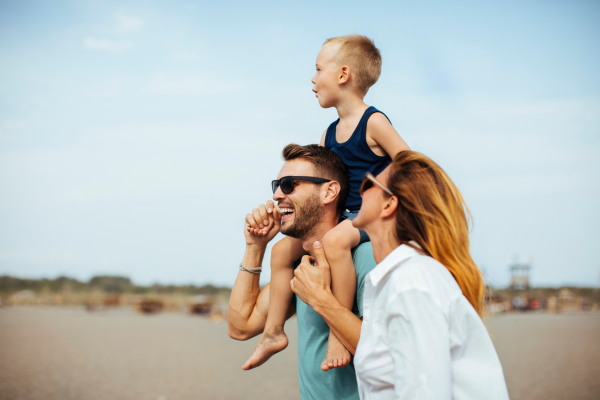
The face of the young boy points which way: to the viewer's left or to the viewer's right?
to the viewer's left

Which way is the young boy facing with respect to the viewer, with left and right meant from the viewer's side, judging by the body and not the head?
facing the viewer and to the left of the viewer

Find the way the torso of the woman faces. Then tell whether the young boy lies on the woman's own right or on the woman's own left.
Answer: on the woman's own right

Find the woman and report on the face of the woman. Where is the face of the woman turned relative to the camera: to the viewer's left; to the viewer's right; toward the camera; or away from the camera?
to the viewer's left

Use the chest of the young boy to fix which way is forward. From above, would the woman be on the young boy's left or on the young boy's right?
on the young boy's left

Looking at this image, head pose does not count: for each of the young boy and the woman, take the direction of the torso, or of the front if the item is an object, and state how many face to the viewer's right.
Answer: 0

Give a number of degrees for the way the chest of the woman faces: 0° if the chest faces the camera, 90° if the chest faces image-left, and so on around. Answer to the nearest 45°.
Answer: approximately 90°
